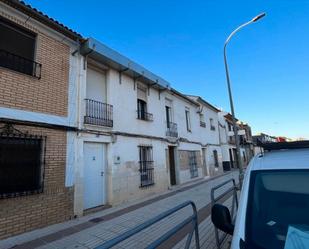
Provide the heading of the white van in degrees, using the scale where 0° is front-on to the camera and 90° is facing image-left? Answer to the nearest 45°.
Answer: approximately 0°
